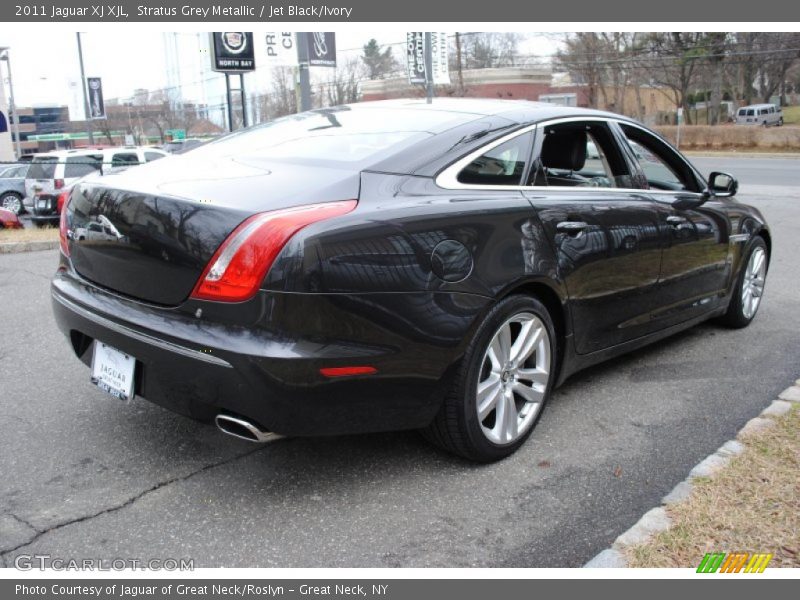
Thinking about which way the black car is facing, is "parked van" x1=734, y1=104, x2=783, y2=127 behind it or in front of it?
in front

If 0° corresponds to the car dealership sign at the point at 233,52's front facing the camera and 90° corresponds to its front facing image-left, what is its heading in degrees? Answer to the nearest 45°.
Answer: approximately 0°

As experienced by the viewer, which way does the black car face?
facing away from the viewer and to the right of the viewer

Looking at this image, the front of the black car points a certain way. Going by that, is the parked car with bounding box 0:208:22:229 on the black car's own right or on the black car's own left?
on the black car's own left

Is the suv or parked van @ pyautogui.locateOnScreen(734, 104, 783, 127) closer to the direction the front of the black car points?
the parked van

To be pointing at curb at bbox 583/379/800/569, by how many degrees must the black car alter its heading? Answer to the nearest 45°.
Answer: approximately 45° to its right

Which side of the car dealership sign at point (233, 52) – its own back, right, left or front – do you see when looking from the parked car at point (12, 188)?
right

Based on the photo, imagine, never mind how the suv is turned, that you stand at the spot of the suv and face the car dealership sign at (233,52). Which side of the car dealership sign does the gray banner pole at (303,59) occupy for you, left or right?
right

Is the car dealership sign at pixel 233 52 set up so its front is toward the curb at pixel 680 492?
yes

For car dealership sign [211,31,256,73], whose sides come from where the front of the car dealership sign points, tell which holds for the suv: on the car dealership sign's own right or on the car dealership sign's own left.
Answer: on the car dealership sign's own right

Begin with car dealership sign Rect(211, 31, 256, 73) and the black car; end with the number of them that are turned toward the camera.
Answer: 1
